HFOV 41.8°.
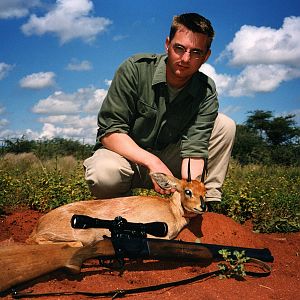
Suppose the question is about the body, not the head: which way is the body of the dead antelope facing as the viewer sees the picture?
to the viewer's right

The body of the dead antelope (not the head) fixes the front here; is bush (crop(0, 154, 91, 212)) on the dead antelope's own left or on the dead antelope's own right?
on the dead antelope's own left

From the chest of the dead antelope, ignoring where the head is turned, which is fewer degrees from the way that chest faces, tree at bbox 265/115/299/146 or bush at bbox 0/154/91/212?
the tree

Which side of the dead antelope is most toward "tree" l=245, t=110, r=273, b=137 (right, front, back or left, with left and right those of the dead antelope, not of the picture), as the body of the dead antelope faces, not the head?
left

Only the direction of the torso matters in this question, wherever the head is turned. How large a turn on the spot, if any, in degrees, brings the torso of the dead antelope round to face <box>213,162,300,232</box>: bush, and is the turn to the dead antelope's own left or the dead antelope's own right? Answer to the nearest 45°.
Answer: approximately 45° to the dead antelope's own left

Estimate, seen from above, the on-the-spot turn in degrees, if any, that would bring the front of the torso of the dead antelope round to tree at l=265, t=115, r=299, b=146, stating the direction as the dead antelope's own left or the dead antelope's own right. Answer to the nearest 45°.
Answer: approximately 45° to the dead antelope's own left

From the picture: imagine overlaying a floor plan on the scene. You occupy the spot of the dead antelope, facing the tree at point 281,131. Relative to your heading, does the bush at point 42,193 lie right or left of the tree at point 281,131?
left
